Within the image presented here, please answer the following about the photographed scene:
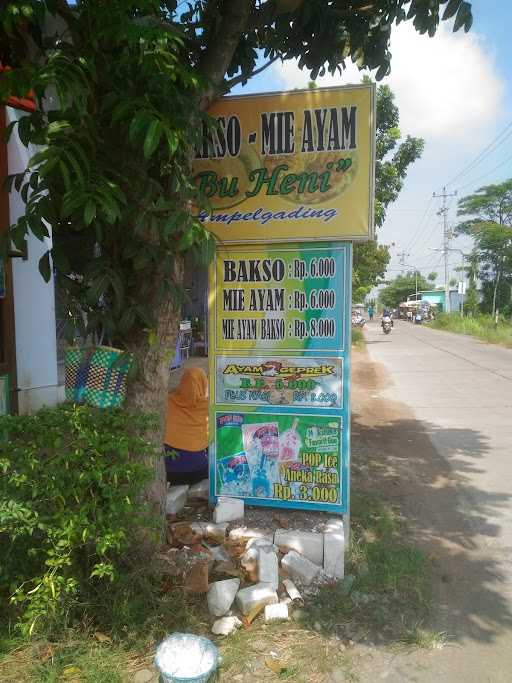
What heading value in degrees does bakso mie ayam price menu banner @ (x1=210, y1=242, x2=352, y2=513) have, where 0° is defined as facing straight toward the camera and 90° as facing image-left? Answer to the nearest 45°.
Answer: approximately 0°

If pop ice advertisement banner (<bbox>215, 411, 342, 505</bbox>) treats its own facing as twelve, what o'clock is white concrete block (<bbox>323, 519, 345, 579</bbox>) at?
The white concrete block is roughly at 11 o'clock from the pop ice advertisement banner.

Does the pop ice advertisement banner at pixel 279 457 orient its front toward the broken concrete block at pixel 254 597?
yes

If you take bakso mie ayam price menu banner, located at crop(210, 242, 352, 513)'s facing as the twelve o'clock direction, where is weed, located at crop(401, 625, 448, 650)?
The weed is roughly at 11 o'clock from the bakso mie ayam price menu banner.

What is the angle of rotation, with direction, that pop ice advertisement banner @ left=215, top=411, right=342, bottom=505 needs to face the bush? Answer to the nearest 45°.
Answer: approximately 45° to its right

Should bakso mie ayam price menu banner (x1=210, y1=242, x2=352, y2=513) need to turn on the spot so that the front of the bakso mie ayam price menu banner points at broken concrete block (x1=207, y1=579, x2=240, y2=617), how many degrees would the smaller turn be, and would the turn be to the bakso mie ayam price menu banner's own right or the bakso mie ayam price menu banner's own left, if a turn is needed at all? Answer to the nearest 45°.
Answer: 0° — it already faces it
